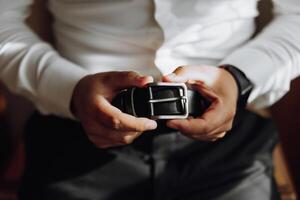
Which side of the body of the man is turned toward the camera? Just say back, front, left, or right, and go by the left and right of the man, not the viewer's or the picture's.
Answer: front
